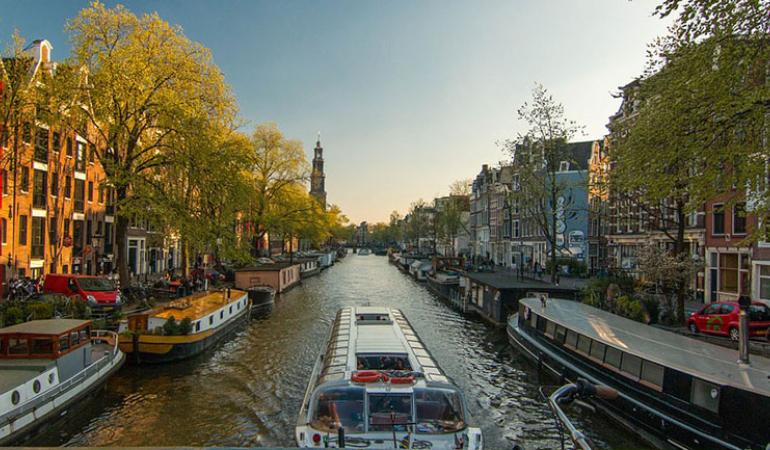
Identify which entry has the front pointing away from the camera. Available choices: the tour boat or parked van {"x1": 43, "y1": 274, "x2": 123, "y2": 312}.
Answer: the tour boat

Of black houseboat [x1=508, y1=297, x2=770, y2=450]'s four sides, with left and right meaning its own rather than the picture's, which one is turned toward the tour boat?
left

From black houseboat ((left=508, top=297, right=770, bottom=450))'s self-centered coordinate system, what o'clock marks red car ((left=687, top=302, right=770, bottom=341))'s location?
The red car is roughly at 2 o'clock from the black houseboat.

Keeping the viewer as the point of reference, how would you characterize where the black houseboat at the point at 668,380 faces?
facing away from the viewer and to the left of the viewer

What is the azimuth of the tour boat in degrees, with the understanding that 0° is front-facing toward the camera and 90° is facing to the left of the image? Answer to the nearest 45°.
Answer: approximately 180°
